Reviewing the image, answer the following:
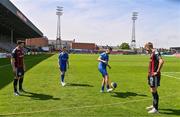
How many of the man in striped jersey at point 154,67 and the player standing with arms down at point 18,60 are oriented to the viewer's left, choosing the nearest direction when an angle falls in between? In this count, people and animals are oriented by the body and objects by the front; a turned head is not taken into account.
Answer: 1

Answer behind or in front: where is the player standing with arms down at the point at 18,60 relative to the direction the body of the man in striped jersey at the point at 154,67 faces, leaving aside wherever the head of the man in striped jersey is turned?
in front

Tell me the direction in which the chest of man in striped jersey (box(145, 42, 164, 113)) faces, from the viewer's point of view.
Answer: to the viewer's left

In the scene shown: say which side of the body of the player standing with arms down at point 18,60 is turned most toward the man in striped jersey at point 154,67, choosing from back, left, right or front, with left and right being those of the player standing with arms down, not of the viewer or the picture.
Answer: front

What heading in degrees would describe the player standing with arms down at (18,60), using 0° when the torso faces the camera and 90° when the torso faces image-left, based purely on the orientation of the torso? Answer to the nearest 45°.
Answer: approximately 315°

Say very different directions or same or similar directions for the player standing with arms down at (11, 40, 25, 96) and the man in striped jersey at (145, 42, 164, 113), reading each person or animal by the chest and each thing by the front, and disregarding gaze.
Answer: very different directions
